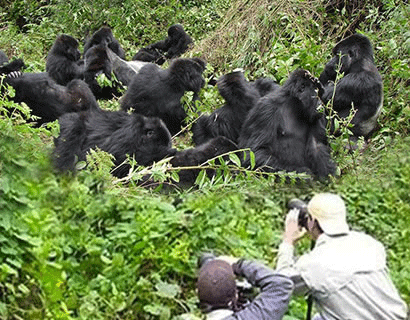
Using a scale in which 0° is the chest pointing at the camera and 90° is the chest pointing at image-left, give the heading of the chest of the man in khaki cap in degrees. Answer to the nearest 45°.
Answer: approximately 135°

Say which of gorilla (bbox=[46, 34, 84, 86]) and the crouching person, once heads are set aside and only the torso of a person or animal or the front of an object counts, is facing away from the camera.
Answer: the crouching person

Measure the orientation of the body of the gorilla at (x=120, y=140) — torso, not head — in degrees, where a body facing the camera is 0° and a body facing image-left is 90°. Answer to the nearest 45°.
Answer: approximately 270°

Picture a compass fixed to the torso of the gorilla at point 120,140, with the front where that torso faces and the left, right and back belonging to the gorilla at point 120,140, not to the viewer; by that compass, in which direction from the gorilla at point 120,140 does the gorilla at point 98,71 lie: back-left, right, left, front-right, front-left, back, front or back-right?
left

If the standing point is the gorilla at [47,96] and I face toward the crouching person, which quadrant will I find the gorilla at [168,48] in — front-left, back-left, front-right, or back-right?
back-left

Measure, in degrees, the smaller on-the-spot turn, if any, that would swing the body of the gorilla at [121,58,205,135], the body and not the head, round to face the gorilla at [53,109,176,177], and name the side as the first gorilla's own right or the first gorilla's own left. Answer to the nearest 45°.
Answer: approximately 90° to the first gorilla's own right

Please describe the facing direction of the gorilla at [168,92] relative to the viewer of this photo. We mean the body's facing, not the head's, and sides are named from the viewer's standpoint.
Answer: facing to the right of the viewer

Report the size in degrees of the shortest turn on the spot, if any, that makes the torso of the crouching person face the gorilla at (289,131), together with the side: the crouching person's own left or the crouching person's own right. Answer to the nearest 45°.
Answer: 0° — they already face it

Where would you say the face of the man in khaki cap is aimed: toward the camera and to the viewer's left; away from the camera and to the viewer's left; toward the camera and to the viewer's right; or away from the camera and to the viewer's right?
away from the camera and to the viewer's left

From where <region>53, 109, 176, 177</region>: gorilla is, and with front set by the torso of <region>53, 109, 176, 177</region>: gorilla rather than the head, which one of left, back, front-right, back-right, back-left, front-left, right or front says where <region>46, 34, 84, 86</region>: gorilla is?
left

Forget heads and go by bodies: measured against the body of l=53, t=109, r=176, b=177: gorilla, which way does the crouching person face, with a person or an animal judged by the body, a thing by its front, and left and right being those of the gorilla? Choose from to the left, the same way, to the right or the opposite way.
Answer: to the left

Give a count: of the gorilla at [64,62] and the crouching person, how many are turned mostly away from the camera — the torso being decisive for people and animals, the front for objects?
1
